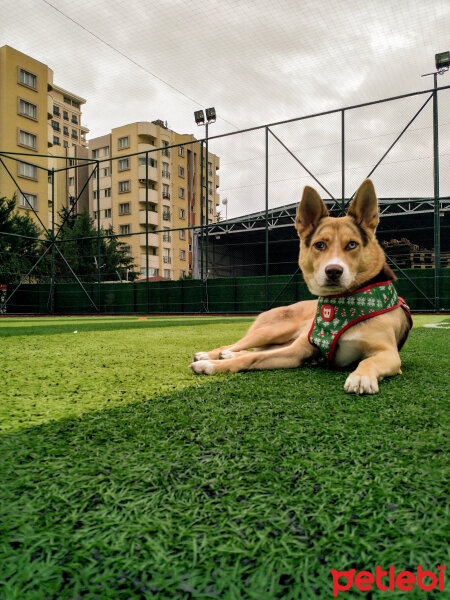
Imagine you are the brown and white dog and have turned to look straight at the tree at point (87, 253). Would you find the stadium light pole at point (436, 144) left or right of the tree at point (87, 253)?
right

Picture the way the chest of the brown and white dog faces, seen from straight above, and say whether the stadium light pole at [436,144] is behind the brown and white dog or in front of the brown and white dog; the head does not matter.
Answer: behind

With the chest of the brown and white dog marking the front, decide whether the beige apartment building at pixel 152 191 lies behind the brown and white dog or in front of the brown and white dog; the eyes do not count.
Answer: behind

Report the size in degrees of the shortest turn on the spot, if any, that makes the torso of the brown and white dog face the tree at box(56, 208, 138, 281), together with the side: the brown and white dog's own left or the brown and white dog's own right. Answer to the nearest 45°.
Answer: approximately 135° to the brown and white dog's own right

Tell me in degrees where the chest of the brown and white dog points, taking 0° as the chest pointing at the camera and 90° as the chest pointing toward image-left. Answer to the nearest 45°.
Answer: approximately 0°

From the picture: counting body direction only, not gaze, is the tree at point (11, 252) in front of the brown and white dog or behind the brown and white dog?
behind

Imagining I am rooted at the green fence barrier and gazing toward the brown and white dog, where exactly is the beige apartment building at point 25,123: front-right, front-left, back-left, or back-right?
back-right

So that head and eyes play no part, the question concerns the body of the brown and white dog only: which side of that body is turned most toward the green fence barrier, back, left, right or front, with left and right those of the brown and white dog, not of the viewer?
back
